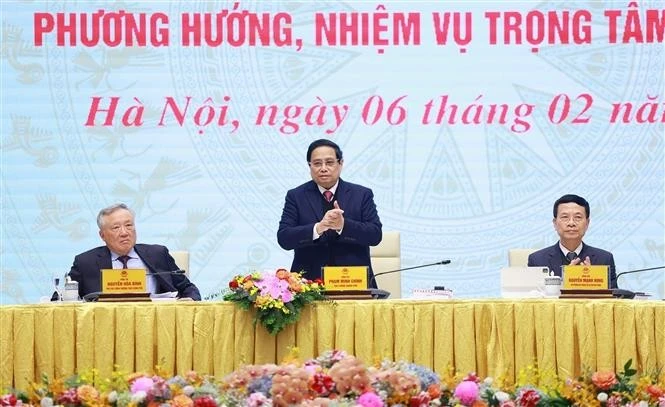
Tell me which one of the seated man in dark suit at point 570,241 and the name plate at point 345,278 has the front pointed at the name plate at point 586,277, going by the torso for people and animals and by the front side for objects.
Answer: the seated man in dark suit

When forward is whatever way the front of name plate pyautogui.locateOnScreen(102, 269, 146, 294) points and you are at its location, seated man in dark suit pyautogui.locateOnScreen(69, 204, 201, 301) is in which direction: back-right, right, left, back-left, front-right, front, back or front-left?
back

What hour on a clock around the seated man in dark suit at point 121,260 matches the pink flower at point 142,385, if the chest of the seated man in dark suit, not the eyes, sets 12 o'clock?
The pink flower is roughly at 12 o'clock from the seated man in dark suit.
